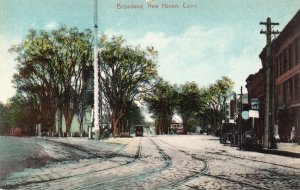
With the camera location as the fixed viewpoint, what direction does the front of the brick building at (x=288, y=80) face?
facing to the left of the viewer

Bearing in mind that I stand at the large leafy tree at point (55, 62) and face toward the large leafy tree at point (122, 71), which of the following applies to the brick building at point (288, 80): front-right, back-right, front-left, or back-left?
front-right

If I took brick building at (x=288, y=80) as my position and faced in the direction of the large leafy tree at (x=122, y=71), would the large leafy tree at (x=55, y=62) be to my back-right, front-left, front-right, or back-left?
front-left

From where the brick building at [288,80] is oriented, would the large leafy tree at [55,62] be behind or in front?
in front

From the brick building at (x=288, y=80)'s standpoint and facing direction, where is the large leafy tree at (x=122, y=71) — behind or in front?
in front

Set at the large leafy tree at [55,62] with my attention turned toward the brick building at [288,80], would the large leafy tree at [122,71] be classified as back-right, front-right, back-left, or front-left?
front-left
